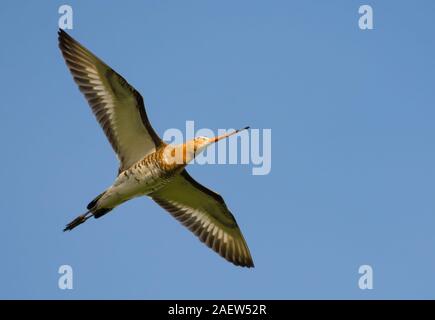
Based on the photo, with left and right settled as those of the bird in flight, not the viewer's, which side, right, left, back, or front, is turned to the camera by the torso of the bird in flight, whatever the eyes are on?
right
